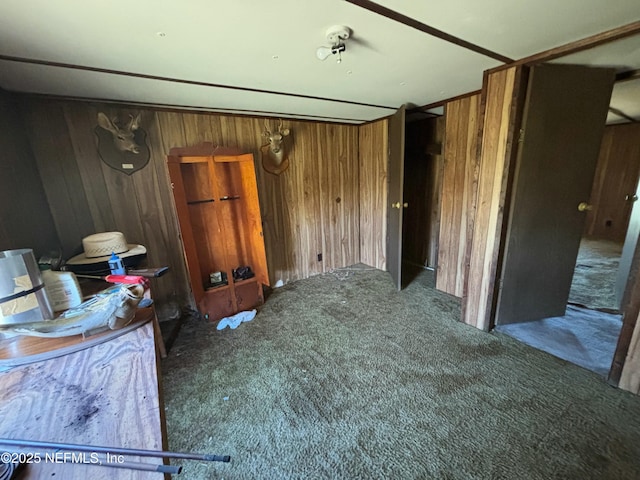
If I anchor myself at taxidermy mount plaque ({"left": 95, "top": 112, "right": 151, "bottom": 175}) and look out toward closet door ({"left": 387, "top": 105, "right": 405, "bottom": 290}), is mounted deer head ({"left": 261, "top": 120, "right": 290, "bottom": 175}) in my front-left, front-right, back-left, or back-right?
front-left

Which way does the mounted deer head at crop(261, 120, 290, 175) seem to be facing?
toward the camera

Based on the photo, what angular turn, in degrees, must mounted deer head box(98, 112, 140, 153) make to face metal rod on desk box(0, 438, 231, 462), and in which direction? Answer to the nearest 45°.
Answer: approximately 45° to its right

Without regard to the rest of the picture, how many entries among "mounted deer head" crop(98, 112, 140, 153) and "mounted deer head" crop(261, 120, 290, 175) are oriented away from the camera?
0

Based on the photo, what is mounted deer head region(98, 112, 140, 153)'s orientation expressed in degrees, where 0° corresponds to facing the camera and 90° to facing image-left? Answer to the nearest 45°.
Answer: approximately 315°

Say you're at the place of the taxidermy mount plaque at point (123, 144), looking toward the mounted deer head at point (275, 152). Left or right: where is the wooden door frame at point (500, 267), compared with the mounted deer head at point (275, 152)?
right

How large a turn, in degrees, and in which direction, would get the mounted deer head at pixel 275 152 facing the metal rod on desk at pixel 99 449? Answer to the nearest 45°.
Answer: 0° — it already faces it

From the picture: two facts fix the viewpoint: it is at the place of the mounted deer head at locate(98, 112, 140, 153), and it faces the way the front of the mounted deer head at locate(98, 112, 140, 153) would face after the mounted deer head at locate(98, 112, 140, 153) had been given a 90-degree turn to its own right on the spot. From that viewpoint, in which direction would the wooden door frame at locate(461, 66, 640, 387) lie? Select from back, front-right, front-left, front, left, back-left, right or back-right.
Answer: left

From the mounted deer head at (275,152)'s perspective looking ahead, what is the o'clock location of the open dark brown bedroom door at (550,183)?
The open dark brown bedroom door is roughly at 10 o'clock from the mounted deer head.

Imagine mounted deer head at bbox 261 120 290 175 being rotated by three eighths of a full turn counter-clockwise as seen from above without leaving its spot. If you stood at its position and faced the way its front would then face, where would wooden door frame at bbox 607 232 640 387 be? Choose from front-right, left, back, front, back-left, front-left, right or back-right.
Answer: right

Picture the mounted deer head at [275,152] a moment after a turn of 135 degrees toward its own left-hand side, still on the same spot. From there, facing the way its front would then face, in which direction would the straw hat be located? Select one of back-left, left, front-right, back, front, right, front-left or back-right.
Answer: back
